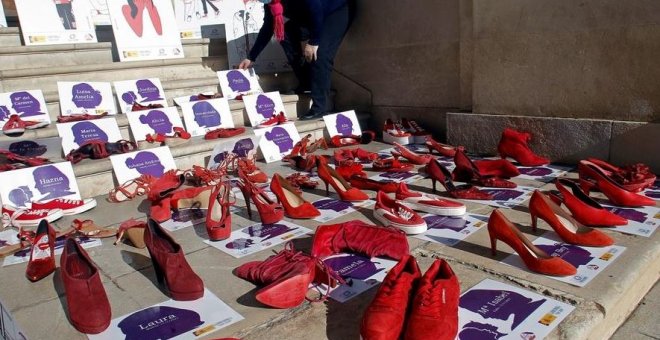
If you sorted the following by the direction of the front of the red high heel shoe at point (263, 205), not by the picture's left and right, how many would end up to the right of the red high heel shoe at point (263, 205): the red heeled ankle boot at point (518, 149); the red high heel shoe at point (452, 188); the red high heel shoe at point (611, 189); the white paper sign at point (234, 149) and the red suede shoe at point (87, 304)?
1

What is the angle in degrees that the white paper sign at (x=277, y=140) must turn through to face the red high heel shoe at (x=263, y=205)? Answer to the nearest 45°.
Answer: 0° — it already faces it

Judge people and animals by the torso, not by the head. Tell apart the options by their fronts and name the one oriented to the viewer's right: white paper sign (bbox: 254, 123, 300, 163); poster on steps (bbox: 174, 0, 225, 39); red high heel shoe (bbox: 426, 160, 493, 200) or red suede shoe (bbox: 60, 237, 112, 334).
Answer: the red high heel shoe

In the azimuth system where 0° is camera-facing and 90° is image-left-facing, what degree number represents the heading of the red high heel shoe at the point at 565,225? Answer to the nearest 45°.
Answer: approximately 315°

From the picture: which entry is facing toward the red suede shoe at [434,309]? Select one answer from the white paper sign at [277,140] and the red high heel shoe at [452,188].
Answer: the white paper sign

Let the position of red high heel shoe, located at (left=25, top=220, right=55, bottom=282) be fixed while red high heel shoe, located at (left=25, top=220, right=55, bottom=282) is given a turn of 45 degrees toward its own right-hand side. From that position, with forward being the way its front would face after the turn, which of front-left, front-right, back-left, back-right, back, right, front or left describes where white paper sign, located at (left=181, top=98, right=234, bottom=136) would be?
back

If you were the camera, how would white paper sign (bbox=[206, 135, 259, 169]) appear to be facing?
facing the viewer

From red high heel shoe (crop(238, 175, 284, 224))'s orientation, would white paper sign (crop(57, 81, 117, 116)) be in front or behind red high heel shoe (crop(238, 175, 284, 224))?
behind

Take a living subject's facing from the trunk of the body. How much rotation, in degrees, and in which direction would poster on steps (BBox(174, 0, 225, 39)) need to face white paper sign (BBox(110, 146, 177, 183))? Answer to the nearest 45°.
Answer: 0° — it already faces it

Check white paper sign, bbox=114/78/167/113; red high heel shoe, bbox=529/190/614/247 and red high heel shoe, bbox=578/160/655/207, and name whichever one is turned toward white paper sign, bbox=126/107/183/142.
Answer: white paper sign, bbox=114/78/167/113

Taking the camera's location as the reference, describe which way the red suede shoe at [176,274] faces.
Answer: facing the viewer and to the right of the viewer

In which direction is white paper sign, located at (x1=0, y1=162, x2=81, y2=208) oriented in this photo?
toward the camera

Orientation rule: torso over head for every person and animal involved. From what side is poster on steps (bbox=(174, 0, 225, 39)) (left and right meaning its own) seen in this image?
front

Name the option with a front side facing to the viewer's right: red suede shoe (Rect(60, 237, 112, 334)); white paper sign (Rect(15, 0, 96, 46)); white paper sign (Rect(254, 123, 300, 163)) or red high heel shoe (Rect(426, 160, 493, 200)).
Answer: the red high heel shoe
